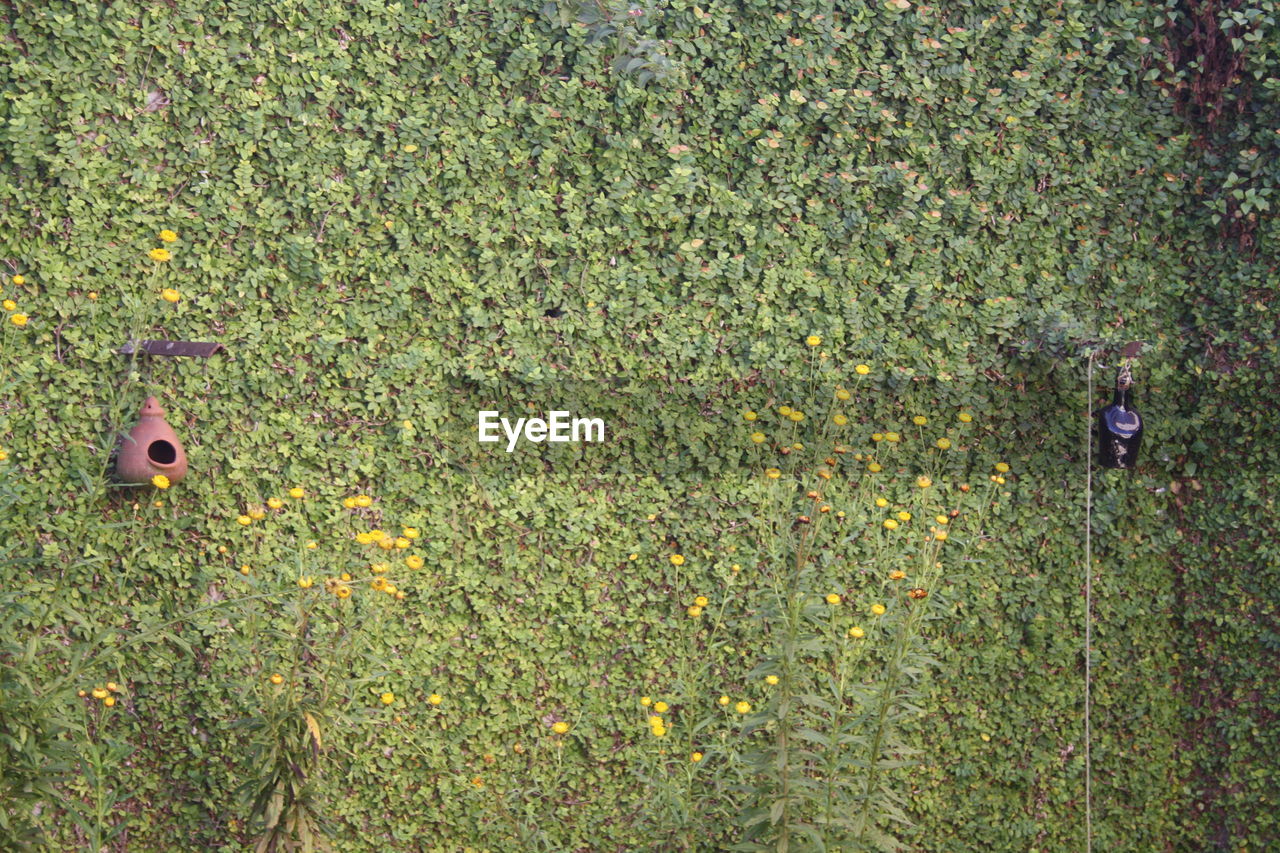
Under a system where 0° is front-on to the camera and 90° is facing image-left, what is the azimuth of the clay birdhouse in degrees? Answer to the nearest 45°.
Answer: approximately 315°

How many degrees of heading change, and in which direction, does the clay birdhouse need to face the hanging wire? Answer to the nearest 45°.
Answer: approximately 45° to its left
